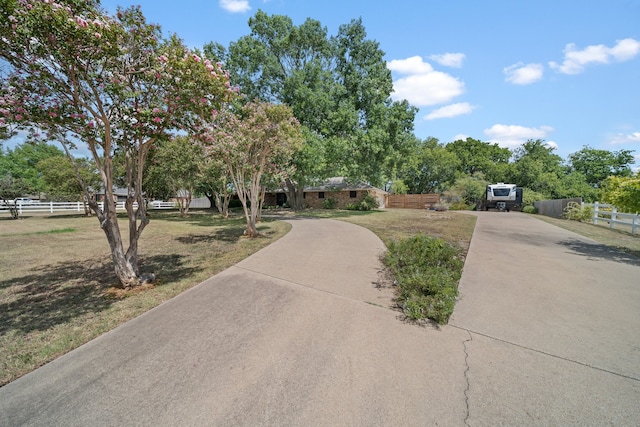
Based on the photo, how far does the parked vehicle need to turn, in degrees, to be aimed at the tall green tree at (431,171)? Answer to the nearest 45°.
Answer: approximately 135° to its right

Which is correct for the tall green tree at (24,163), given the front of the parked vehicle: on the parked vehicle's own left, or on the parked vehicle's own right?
on the parked vehicle's own right

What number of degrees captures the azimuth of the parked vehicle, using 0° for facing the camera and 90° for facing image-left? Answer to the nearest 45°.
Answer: approximately 0°

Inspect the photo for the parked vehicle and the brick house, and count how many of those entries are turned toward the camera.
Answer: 2

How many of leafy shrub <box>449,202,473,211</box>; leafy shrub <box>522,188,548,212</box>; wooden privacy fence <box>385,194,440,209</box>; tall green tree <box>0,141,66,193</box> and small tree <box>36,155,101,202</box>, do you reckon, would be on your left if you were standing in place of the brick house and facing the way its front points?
3

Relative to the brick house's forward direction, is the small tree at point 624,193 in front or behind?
in front

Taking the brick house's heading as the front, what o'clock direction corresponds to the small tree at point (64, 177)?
The small tree is roughly at 2 o'clock from the brick house.

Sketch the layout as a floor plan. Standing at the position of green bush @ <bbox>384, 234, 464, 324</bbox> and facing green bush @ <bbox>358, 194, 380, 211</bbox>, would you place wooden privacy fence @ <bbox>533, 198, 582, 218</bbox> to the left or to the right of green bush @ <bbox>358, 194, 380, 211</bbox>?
right

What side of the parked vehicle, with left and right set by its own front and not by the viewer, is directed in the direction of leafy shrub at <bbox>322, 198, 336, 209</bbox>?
right

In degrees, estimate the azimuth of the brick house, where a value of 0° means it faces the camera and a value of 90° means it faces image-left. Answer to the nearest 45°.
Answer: approximately 0°

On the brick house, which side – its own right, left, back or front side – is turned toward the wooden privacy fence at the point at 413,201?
left

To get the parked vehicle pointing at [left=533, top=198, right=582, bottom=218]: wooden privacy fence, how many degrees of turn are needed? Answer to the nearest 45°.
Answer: approximately 45° to its left

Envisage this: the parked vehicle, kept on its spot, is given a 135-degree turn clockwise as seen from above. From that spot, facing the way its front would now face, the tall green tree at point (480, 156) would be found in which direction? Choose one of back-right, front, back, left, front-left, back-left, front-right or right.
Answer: front-right
